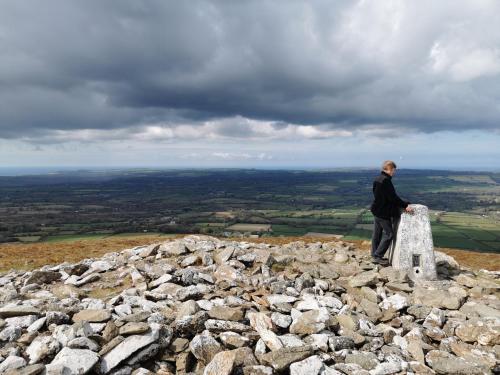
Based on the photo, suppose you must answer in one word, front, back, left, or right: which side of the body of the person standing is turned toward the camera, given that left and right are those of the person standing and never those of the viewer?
right
